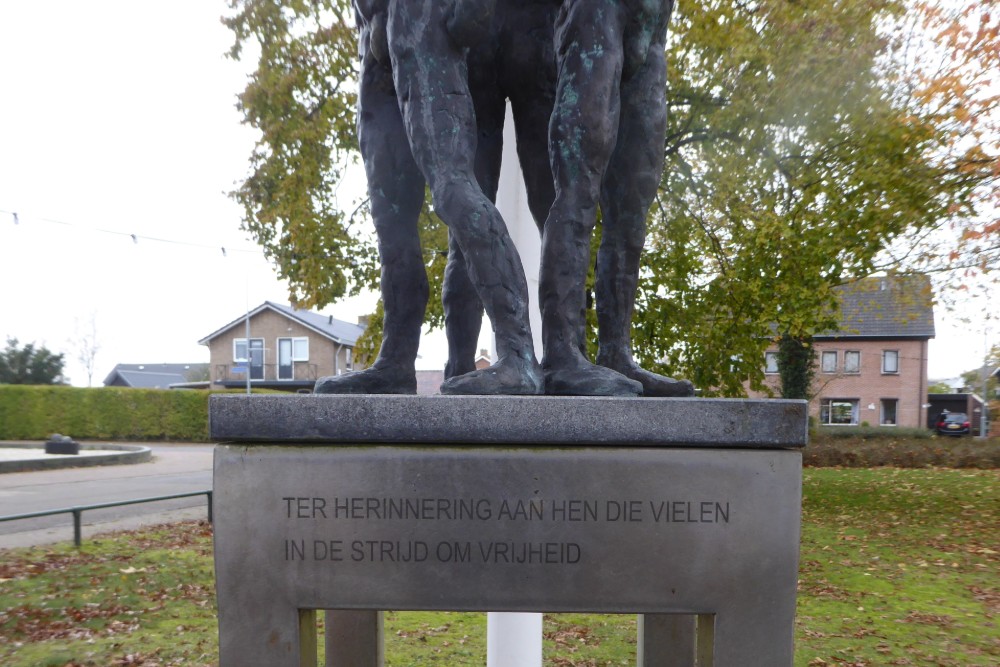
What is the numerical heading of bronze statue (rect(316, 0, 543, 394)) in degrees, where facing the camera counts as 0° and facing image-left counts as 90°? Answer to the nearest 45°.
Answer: approximately 45°

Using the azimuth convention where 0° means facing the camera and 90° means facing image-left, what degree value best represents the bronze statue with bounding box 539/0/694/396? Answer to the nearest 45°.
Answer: approximately 315°

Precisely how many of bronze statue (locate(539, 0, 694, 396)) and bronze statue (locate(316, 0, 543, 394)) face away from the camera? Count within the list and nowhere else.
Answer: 0

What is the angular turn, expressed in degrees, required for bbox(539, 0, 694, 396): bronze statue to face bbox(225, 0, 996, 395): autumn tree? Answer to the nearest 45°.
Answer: approximately 135° to its left
